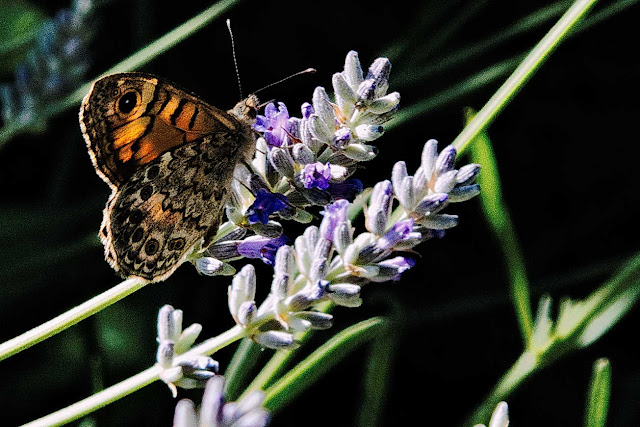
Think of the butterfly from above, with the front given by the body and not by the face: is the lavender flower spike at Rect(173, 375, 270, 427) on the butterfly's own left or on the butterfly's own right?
on the butterfly's own right

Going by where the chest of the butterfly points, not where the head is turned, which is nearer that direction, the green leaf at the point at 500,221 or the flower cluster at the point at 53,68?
the green leaf

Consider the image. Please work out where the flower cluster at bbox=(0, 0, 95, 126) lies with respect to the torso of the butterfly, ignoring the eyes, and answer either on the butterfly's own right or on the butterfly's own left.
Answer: on the butterfly's own left

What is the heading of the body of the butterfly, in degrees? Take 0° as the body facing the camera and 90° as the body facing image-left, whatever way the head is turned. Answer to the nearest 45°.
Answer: approximately 270°
